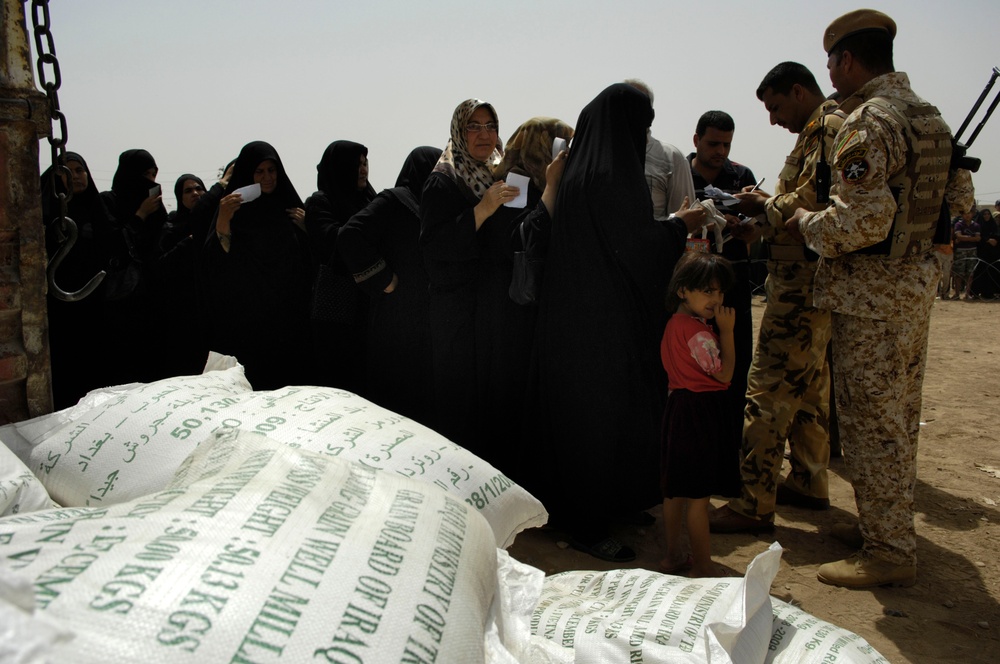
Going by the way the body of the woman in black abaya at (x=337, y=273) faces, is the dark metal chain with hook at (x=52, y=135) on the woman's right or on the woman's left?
on the woman's right

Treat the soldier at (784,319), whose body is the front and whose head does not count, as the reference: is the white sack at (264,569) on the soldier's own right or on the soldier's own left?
on the soldier's own left

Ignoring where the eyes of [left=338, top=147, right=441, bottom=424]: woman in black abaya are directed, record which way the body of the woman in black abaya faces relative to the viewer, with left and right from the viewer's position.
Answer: facing to the right of the viewer

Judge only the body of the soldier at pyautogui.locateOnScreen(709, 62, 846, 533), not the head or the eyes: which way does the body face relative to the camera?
to the viewer's left

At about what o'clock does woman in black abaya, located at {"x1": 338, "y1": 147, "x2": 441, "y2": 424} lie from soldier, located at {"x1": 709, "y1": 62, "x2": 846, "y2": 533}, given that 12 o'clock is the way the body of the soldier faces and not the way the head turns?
The woman in black abaya is roughly at 12 o'clock from the soldier.

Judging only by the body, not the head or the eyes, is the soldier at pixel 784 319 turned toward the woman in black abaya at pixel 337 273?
yes

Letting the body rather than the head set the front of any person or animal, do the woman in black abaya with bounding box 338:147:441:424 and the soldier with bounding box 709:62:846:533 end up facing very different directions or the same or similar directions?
very different directions
